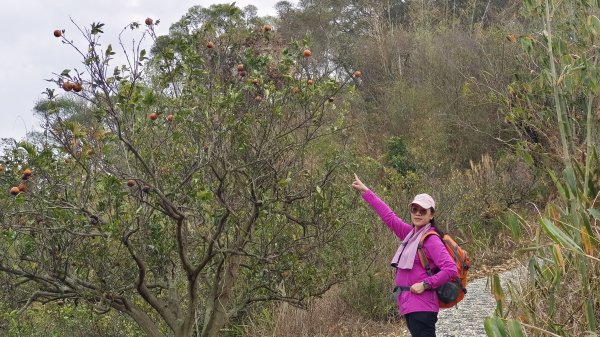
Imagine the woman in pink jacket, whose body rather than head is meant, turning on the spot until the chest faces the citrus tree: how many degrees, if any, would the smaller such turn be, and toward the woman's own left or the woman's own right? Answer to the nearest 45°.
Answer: approximately 45° to the woman's own right

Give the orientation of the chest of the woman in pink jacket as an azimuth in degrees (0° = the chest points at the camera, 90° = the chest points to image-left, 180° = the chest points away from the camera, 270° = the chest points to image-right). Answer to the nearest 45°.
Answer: approximately 45°
